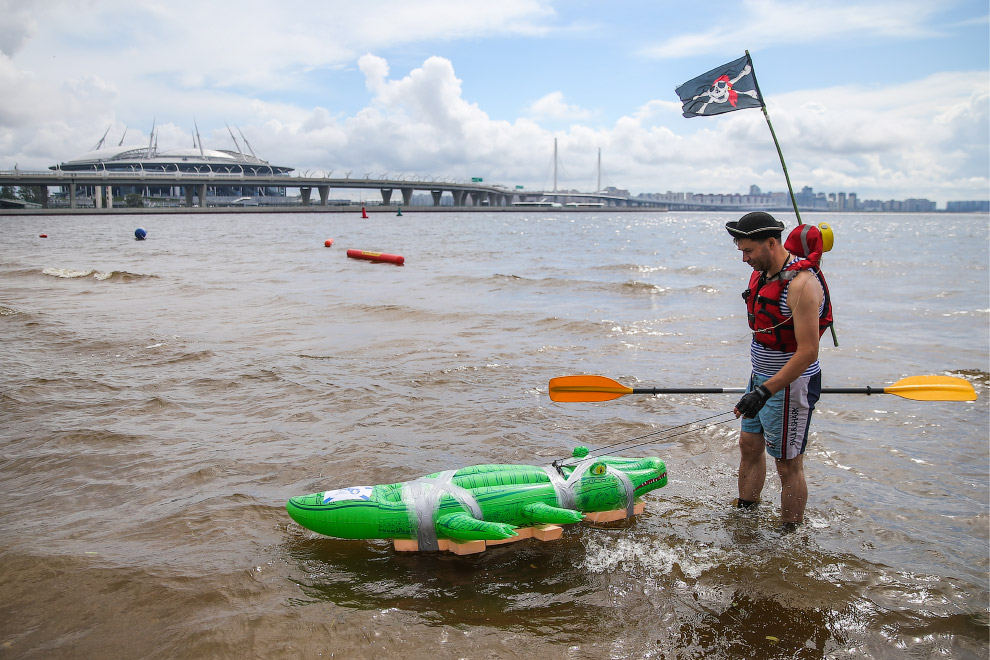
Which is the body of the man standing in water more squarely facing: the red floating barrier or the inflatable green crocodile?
the inflatable green crocodile

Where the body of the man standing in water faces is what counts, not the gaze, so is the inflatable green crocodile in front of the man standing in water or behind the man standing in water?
in front

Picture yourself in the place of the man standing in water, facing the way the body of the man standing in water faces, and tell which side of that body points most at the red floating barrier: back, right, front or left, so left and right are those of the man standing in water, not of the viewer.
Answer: right
